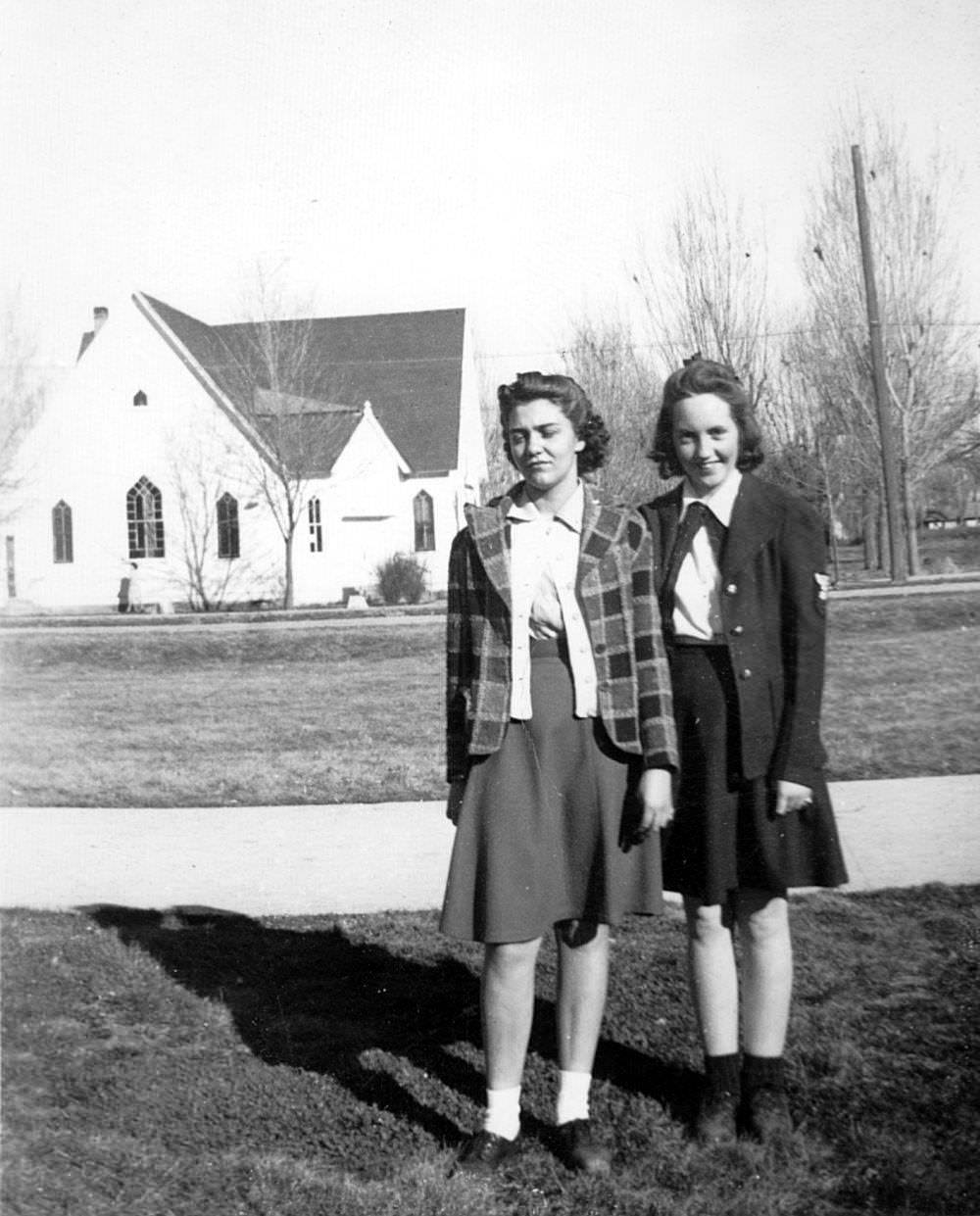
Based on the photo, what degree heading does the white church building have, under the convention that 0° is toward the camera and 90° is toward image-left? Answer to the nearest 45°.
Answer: approximately 0°

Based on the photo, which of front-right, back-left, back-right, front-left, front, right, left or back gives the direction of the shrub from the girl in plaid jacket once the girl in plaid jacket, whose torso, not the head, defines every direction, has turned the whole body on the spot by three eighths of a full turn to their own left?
front-left

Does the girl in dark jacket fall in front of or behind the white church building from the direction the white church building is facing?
in front

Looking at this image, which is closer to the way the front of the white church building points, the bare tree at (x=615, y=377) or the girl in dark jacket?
the girl in dark jacket

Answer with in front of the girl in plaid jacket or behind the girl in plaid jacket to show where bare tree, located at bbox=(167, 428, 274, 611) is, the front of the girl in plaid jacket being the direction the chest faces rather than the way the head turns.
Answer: behind

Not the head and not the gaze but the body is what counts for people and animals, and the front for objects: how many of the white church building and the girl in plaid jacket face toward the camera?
2

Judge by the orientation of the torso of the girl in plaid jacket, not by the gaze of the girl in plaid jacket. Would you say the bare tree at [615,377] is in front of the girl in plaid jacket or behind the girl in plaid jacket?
behind
